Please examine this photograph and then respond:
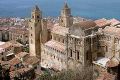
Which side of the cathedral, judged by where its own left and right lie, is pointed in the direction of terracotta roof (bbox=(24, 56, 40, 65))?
front

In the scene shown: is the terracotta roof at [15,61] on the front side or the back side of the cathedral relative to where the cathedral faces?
on the front side
